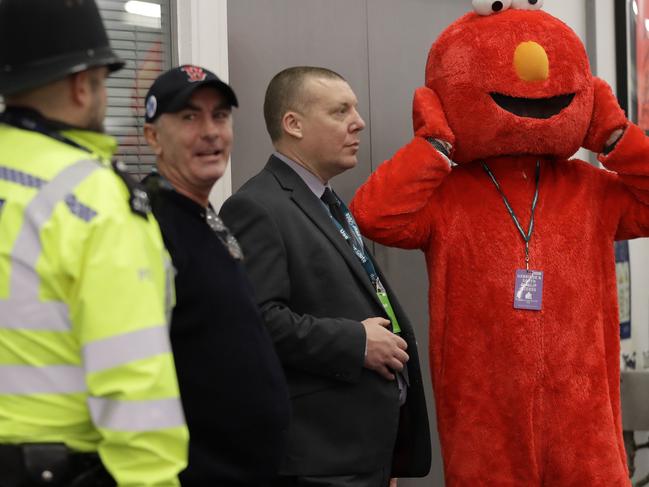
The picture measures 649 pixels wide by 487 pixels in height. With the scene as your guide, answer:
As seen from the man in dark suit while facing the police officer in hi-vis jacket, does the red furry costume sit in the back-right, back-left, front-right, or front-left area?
back-left

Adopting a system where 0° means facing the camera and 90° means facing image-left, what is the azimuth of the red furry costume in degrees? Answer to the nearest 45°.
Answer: approximately 0°

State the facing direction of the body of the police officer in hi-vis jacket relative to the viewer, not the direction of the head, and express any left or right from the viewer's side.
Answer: facing away from the viewer and to the right of the viewer

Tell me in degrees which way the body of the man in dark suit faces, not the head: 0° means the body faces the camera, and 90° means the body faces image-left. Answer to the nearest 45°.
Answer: approximately 270°

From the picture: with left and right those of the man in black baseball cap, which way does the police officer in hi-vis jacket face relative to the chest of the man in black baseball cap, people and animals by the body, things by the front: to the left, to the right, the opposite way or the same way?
to the left

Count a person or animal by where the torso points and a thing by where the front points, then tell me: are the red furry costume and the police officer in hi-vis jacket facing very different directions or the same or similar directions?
very different directions

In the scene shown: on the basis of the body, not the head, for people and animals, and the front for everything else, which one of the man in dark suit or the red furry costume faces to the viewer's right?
the man in dark suit

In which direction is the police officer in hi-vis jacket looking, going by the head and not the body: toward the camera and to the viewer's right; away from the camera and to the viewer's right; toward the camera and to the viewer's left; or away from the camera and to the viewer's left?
away from the camera and to the viewer's right

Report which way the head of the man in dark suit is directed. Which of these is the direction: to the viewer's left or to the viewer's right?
to the viewer's right

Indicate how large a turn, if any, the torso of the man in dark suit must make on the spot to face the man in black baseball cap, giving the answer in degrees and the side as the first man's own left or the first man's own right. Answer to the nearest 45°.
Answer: approximately 90° to the first man's own right

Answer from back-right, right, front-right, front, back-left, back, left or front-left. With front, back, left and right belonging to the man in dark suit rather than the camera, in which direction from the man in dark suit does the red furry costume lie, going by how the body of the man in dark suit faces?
front-left

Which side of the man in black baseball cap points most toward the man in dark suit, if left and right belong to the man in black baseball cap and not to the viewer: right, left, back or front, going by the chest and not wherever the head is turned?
left
